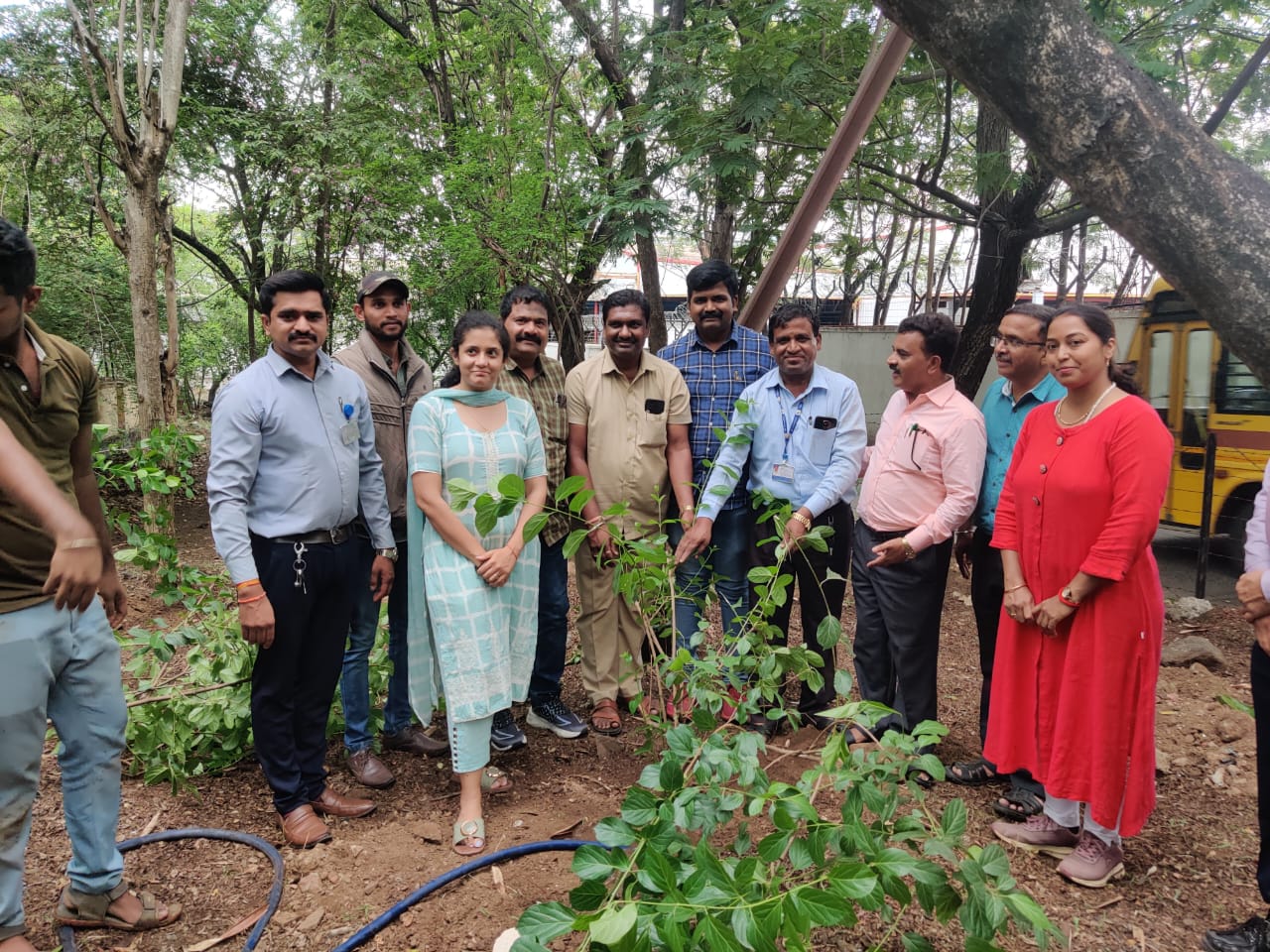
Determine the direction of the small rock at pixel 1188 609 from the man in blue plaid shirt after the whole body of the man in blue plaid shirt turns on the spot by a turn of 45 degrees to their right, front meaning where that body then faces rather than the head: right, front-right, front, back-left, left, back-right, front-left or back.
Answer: back

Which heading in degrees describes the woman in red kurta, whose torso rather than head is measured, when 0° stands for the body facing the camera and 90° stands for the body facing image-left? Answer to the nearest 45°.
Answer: approximately 45°

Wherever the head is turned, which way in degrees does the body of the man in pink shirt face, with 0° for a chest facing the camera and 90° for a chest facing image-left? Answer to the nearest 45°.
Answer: approximately 45°

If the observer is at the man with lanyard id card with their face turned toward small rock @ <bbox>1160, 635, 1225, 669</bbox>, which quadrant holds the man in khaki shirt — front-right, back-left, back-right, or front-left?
back-left

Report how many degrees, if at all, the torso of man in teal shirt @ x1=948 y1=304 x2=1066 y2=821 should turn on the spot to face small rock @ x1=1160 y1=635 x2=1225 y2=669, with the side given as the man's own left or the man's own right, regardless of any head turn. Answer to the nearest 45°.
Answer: approximately 180°

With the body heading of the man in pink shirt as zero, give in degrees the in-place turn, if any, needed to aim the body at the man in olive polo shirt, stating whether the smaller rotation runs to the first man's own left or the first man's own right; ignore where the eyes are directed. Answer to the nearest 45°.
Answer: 0° — they already face them

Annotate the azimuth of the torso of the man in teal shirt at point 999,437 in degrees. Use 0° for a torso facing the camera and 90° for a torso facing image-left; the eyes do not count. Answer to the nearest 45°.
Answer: approximately 45°

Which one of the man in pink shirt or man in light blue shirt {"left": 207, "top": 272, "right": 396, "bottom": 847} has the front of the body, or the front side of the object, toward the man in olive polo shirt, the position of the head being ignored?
the man in pink shirt
